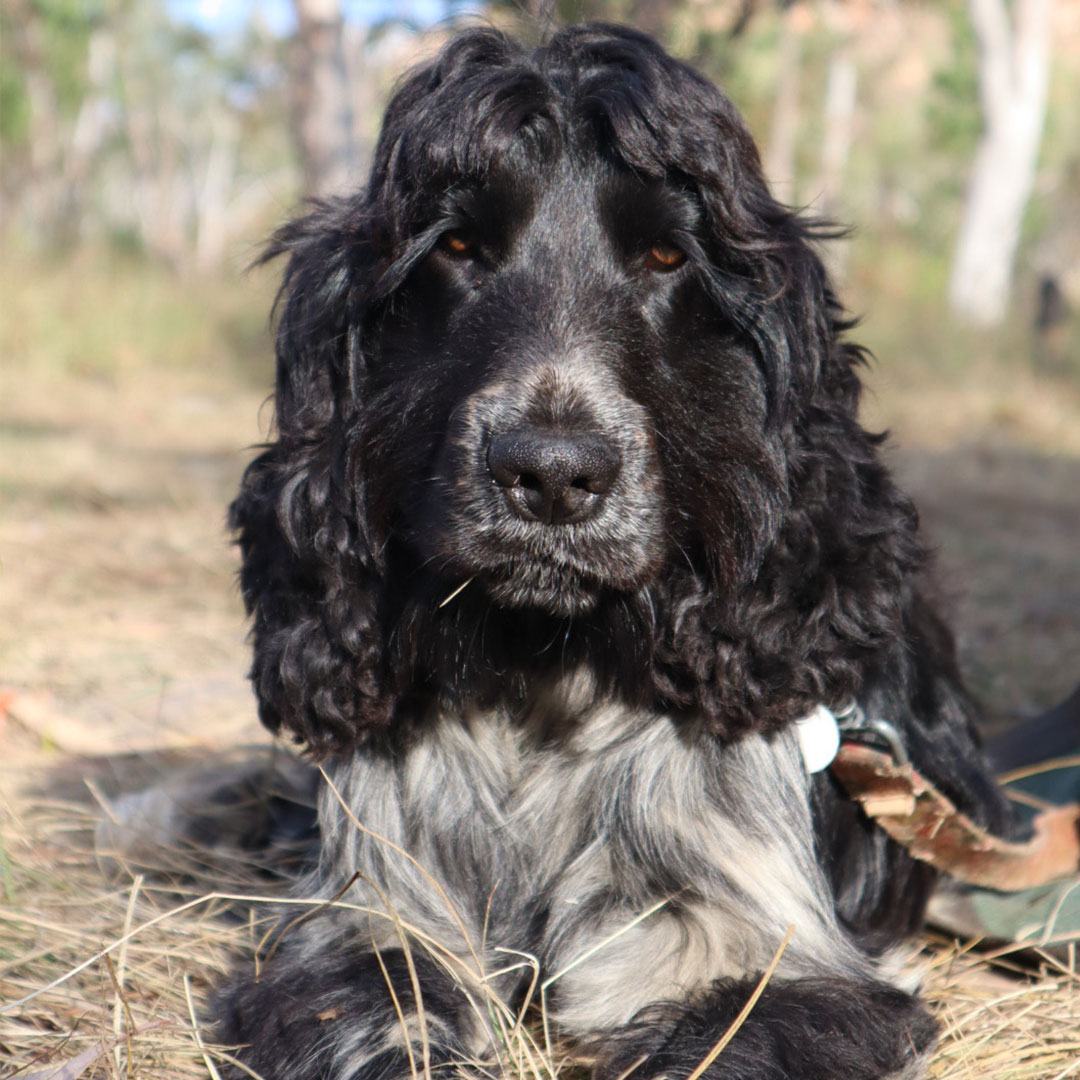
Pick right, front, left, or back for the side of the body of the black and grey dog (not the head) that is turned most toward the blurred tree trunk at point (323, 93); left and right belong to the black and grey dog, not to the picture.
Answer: back

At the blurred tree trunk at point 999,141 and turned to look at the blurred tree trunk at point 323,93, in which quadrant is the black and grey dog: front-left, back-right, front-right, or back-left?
front-left

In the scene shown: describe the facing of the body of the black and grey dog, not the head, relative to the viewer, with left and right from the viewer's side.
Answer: facing the viewer

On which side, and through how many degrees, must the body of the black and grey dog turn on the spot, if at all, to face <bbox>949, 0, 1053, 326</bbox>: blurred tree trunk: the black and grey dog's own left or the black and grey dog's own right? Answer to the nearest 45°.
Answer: approximately 180°

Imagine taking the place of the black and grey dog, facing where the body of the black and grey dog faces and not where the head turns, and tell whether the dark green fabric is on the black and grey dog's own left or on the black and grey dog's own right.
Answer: on the black and grey dog's own left

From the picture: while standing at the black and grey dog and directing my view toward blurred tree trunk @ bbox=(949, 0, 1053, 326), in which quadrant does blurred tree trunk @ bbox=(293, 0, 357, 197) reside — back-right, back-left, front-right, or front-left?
front-left
